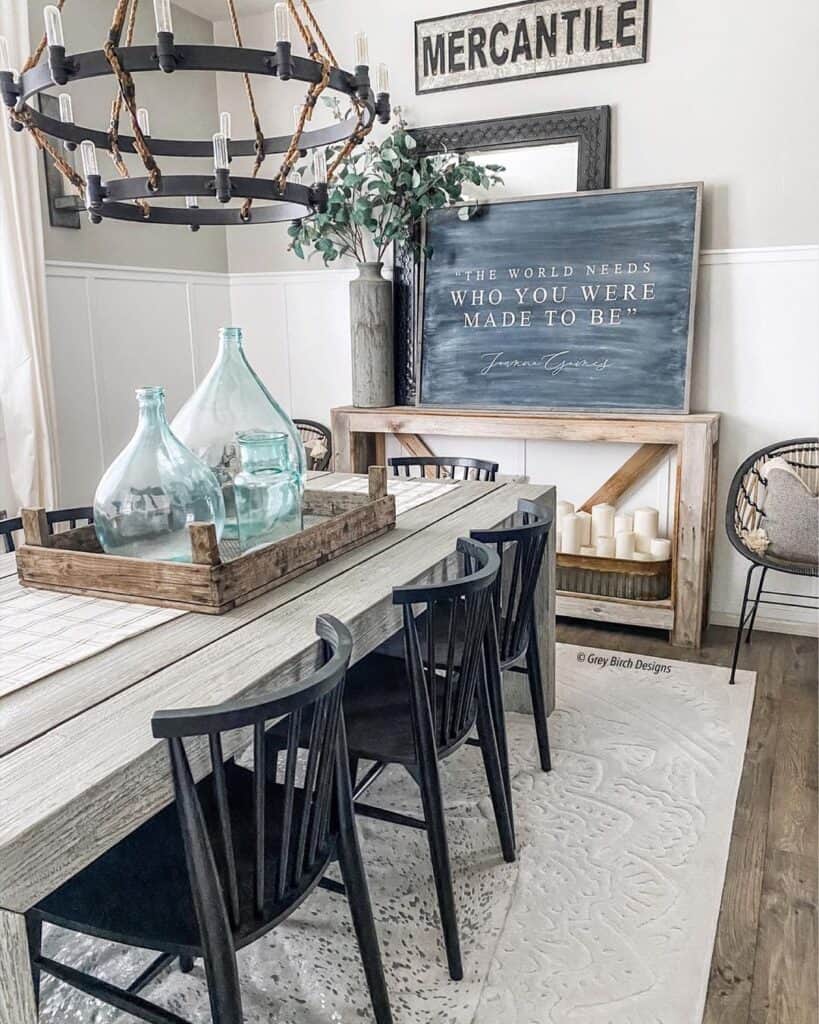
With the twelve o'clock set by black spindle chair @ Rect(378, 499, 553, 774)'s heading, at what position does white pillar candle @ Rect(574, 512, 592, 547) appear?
The white pillar candle is roughly at 2 o'clock from the black spindle chair.

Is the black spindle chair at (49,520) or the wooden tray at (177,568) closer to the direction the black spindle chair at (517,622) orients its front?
the black spindle chair

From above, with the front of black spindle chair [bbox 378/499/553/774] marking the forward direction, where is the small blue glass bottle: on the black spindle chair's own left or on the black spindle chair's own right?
on the black spindle chair's own left

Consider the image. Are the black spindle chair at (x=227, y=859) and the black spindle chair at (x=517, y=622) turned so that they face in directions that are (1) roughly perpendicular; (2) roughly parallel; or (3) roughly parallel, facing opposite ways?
roughly parallel

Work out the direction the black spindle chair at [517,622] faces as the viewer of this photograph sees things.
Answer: facing away from the viewer and to the left of the viewer

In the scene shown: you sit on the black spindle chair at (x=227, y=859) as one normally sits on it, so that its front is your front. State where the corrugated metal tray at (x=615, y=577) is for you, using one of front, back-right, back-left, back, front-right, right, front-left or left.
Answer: right

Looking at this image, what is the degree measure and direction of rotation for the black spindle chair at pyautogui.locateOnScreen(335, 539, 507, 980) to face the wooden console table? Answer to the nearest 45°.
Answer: approximately 90° to its right

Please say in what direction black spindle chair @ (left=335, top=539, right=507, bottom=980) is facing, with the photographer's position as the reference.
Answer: facing away from the viewer and to the left of the viewer

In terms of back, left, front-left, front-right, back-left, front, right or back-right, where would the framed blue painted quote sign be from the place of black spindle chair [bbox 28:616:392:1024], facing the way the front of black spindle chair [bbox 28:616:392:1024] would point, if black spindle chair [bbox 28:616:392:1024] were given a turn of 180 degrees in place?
left

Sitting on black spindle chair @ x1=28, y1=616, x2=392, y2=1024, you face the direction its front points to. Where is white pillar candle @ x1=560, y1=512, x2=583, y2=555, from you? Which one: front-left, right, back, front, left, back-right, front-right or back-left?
right

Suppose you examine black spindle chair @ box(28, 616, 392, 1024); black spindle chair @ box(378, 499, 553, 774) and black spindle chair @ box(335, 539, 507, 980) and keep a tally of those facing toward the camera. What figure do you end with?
0

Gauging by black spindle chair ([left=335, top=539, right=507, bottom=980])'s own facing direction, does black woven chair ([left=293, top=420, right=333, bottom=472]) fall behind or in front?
in front

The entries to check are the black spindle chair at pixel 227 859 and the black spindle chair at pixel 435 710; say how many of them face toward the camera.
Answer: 0

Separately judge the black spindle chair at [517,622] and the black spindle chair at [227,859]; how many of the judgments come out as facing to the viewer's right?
0

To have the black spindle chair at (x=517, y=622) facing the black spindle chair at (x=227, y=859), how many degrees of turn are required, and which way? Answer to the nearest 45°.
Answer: approximately 90° to its left
